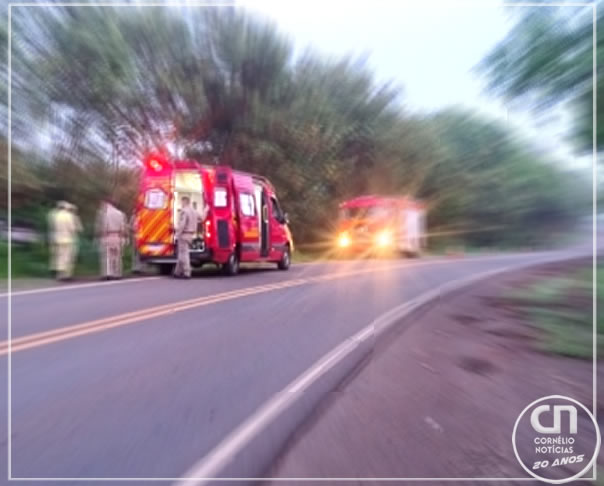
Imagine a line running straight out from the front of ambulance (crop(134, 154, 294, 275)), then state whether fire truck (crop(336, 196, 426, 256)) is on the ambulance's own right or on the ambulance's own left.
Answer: on the ambulance's own right
